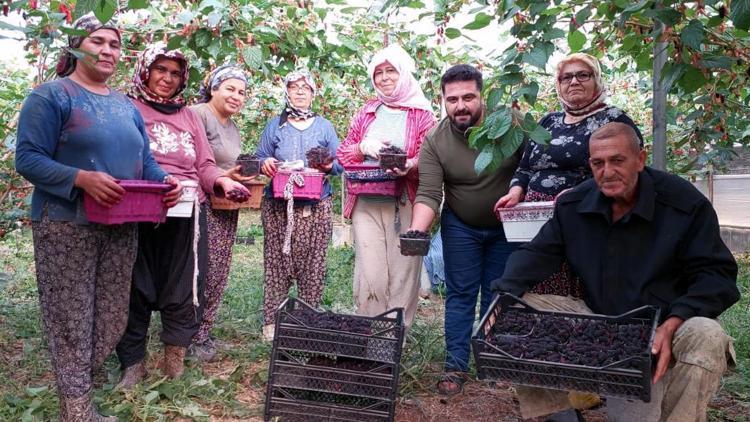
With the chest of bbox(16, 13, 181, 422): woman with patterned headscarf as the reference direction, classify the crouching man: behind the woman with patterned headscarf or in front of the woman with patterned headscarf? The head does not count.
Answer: in front

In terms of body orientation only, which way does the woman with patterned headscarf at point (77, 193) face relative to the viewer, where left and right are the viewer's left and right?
facing the viewer and to the right of the viewer

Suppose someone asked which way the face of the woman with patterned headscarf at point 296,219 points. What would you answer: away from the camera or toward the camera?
toward the camera

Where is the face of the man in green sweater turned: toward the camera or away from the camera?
toward the camera

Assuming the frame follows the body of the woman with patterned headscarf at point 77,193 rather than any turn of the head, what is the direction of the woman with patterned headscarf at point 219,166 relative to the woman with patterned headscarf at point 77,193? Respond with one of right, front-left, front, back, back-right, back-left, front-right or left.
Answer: left

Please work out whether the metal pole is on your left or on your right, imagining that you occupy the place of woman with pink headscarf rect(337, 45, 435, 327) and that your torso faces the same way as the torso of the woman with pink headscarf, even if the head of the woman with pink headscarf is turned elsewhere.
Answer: on your left

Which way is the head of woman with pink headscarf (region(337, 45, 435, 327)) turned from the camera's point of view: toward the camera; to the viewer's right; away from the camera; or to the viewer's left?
toward the camera

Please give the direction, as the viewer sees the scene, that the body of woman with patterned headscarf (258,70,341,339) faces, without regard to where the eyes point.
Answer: toward the camera

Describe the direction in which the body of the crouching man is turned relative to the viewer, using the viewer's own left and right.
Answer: facing the viewer and to the left of the viewer

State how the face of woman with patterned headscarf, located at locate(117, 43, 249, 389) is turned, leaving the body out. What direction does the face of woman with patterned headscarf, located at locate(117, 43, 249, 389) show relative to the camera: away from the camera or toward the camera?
toward the camera

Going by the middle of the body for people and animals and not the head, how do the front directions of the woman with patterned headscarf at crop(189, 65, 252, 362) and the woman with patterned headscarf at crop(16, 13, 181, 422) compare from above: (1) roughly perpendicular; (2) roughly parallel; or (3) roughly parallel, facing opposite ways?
roughly parallel

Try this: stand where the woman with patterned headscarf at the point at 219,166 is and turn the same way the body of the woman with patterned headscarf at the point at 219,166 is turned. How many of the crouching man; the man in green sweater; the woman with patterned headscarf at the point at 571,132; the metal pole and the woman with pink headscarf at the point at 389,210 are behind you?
0

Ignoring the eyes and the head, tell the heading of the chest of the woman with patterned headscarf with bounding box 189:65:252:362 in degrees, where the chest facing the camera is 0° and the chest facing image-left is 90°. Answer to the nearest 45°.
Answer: approximately 315°

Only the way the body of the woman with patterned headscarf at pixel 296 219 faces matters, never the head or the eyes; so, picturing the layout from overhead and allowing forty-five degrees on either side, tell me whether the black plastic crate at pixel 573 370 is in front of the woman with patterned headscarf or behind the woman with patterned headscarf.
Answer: in front

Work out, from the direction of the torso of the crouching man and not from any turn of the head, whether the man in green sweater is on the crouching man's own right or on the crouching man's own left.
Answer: on the crouching man's own right
